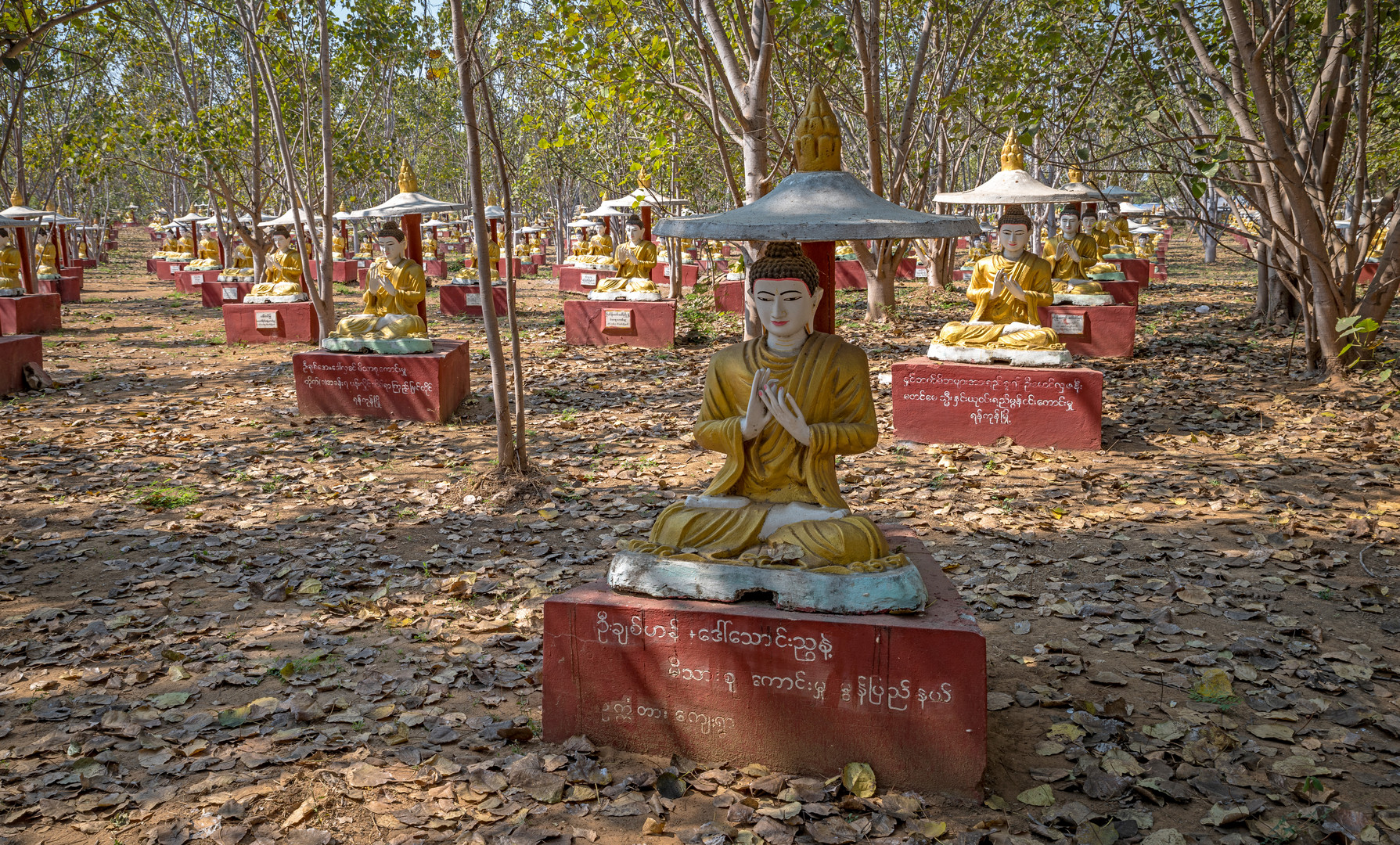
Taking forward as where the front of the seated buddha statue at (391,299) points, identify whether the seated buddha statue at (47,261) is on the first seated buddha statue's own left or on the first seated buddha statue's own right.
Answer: on the first seated buddha statue's own right

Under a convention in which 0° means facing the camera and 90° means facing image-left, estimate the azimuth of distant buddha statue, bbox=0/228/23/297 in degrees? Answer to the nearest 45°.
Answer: approximately 45°

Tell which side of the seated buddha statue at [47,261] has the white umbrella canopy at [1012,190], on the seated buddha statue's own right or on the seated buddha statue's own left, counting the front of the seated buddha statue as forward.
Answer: on the seated buddha statue's own left

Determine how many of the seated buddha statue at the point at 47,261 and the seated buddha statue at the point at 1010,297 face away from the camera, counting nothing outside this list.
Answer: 0

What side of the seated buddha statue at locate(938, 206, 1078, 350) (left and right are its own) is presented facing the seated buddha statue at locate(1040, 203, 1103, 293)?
back

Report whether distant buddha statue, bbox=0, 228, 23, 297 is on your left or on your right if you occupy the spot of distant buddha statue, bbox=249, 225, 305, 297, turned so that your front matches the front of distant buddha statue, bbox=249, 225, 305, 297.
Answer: on your right

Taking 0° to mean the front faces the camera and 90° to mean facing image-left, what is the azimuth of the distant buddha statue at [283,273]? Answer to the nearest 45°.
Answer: approximately 45°

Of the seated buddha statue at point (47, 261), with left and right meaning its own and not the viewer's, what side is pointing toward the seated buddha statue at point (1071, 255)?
left
